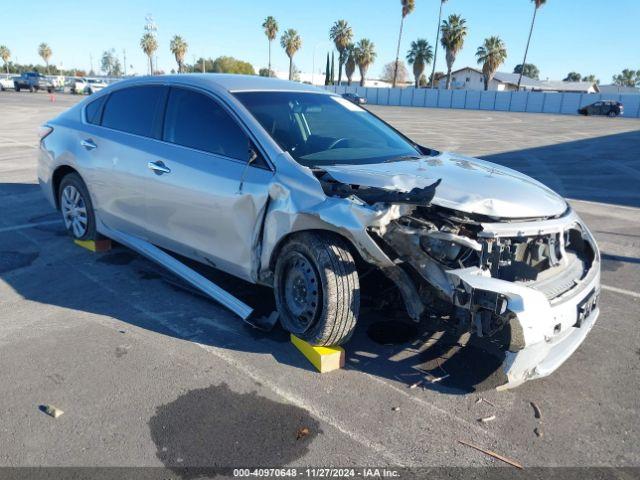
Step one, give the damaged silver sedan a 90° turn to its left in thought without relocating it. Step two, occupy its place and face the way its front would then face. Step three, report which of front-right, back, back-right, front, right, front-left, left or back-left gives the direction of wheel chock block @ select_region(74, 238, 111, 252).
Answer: left

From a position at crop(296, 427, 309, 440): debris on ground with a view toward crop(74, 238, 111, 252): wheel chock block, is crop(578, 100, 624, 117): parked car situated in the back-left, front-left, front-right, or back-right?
front-right

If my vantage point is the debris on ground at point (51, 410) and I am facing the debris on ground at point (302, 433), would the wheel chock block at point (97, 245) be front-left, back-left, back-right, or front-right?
back-left

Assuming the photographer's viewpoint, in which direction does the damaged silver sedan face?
facing the viewer and to the right of the viewer

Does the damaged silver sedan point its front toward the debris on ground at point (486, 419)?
yes

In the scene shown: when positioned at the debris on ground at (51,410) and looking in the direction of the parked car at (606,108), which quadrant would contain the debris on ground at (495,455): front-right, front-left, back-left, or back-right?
front-right

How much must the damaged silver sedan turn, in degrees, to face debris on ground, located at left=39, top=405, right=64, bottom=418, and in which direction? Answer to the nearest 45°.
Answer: approximately 90° to its right

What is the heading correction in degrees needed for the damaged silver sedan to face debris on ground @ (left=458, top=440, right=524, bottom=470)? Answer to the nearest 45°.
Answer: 0° — it already faces it

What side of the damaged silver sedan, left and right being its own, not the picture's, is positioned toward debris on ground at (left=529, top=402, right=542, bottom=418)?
front
